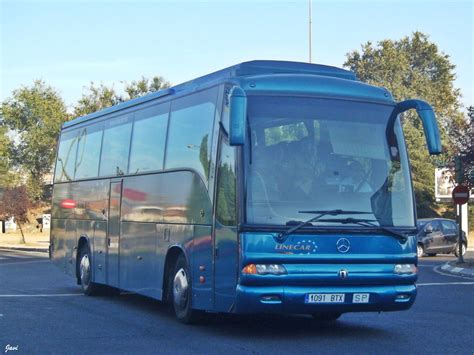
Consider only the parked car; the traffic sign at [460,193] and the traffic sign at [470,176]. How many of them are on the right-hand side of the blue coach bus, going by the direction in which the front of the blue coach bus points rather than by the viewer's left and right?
0

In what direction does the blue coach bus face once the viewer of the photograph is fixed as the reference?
facing the viewer and to the right of the viewer

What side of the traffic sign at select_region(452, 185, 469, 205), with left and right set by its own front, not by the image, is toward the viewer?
front

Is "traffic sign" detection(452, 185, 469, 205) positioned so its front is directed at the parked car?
no

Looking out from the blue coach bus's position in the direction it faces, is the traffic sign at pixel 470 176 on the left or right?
on its left
